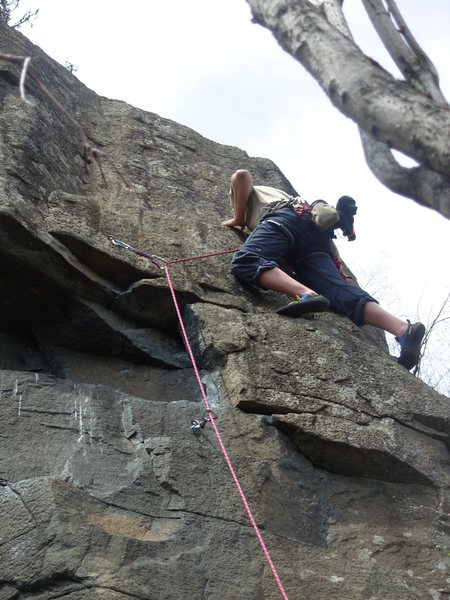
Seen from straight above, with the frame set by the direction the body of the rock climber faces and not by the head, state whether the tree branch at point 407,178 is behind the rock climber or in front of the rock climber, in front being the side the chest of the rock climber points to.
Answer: behind

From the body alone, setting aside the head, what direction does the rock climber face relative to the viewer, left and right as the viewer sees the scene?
facing away from the viewer and to the left of the viewer

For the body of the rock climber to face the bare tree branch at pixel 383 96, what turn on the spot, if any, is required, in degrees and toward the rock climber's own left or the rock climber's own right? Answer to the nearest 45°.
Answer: approximately 135° to the rock climber's own left

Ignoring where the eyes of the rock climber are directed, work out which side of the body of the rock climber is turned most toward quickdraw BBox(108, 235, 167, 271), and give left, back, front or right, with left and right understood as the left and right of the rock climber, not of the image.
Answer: left

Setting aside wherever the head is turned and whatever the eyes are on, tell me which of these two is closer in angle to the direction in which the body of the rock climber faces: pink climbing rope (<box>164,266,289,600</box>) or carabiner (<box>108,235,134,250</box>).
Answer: the carabiner

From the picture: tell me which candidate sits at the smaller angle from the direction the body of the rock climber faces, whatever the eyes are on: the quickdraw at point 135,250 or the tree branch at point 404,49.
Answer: the quickdraw

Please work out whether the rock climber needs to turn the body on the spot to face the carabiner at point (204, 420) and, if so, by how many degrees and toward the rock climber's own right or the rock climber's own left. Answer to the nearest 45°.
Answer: approximately 135° to the rock climber's own left

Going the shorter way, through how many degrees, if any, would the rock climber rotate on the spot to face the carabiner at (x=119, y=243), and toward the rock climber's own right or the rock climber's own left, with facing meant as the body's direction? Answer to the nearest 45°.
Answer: approximately 90° to the rock climber's own left

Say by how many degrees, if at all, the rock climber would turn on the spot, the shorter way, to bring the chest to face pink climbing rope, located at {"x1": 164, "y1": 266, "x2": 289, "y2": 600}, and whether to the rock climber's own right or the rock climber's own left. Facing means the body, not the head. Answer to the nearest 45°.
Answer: approximately 135° to the rock climber's own left
